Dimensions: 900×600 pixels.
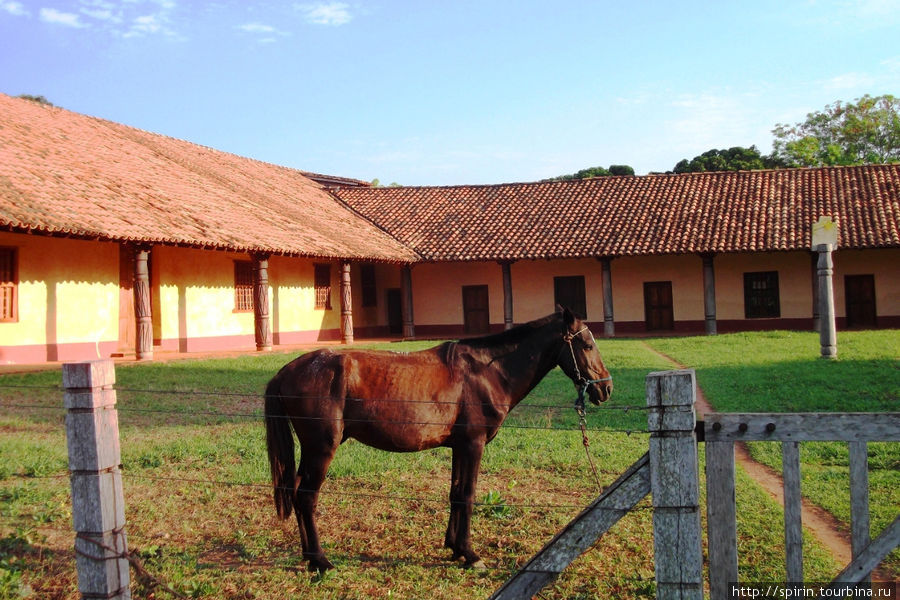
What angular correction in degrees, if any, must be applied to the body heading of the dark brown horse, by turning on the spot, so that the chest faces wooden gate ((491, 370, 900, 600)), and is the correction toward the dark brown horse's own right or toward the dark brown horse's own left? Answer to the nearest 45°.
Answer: approximately 45° to the dark brown horse's own right

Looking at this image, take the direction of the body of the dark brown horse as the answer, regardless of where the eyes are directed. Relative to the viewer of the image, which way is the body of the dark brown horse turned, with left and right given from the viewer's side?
facing to the right of the viewer

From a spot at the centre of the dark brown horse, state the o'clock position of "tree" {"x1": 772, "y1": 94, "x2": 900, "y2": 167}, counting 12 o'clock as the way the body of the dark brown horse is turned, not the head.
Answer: The tree is roughly at 10 o'clock from the dark brown horse.

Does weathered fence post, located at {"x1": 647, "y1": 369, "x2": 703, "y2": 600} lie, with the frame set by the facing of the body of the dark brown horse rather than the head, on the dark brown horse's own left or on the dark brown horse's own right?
on the dark brown horse's own right

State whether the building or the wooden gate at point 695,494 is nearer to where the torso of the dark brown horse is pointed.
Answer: the wooden gate

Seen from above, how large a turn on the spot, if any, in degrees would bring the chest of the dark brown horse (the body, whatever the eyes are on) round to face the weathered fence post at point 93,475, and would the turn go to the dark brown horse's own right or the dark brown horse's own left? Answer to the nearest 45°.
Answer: approximately 135° to the dark brown horse's own right

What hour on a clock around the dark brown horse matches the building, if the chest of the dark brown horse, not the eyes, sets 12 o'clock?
The building is roughly at 9 o'clock from the dark brown horse.

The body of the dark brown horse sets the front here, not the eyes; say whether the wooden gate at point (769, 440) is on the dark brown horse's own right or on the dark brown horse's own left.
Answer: on the dark brown horse's own right
